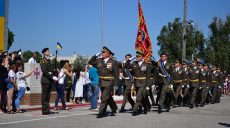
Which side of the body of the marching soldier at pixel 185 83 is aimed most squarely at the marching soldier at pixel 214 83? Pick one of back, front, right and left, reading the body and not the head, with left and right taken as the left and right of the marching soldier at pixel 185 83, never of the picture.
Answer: back

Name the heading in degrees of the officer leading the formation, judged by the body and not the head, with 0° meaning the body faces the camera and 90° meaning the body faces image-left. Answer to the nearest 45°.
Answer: approximately 45°

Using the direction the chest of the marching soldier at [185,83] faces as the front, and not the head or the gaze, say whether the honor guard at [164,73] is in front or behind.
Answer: in front

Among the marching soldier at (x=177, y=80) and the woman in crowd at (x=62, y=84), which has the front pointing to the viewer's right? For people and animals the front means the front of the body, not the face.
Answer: the woman in crowd

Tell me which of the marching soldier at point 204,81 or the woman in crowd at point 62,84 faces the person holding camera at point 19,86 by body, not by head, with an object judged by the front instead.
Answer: the marching soldier

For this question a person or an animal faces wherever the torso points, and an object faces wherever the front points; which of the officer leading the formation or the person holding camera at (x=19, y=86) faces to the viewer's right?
the person holding camera

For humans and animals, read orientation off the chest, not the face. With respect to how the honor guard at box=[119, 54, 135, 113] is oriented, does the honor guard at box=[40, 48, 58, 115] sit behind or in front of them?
in front

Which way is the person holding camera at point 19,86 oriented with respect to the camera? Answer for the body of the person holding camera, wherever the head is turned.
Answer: to the viewer's right

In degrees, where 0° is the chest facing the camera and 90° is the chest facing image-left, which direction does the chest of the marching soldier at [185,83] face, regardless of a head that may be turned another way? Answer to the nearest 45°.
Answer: approximately 45°

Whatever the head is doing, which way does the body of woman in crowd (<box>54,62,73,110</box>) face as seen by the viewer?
to the viewer's right

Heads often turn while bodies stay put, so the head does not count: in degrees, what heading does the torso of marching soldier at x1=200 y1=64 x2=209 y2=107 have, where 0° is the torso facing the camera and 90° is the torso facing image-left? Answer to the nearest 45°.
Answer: approximately 45°
